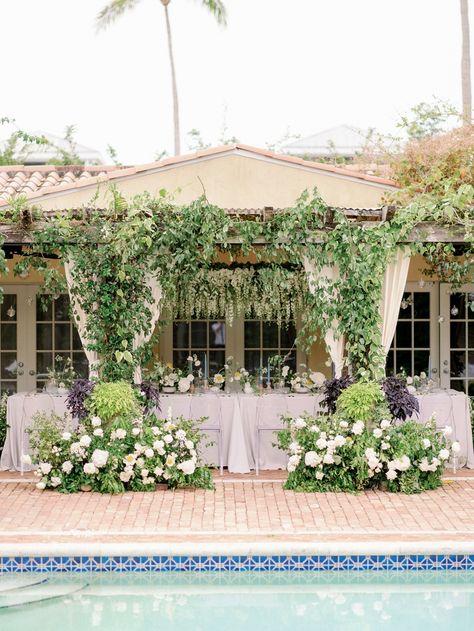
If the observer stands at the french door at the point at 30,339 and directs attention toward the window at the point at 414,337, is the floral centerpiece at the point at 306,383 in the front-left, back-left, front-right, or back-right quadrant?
front-right

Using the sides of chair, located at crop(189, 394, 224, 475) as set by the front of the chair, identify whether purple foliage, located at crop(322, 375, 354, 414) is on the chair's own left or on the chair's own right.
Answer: on the chair's own right

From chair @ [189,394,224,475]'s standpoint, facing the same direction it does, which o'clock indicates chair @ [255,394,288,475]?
chair @ [255,394,288,475] is roughly at 3 o'clock from chair @ [189,394,224,475].

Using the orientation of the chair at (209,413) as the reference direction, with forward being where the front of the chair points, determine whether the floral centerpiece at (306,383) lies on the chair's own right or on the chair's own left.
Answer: on the chair's own right

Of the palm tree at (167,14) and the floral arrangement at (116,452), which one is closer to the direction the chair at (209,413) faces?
the palm tree

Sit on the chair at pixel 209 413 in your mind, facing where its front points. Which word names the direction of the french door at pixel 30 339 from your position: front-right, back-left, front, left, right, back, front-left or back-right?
front-left

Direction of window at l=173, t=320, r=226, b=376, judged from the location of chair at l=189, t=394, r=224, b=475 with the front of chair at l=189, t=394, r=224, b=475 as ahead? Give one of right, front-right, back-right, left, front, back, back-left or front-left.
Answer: front

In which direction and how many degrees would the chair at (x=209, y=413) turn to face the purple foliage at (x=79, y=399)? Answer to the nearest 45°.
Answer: approximately 135° to its left

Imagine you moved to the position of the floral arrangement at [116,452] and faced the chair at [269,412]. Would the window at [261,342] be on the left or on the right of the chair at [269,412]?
left

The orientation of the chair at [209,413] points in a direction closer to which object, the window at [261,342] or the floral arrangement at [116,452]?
the window

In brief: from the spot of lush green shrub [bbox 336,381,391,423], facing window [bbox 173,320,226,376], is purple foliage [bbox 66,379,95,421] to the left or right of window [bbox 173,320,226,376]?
left

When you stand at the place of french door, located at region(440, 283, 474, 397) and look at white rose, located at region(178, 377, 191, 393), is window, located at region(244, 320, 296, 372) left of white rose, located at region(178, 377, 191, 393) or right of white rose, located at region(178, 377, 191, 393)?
right

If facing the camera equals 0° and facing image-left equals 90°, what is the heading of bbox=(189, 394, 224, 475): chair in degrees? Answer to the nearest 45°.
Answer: approximately 180°
